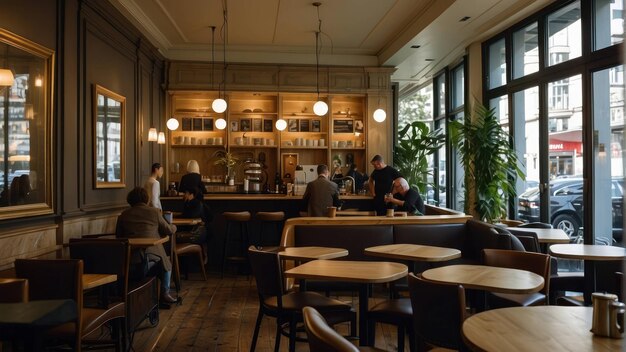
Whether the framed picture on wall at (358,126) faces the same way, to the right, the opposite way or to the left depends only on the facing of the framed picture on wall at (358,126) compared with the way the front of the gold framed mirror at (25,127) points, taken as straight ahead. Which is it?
to the right

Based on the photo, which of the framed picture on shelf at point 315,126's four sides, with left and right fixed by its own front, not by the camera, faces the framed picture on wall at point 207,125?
right

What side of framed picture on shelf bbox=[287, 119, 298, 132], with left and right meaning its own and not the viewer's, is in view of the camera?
front

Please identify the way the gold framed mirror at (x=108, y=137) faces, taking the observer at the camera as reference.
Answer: facing the viewer and to the right of the viewer

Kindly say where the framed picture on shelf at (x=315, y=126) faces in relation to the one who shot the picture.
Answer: facing the viewer

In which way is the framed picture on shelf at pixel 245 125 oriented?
toward the camera

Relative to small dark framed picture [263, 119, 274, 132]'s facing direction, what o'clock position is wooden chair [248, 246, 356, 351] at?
The wooden chair is roughly at 12 o'clock from the small dark framed picture.

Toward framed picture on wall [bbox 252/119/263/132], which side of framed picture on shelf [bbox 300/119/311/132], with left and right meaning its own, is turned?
right

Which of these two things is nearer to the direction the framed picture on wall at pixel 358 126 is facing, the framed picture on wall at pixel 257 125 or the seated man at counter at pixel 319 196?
the seated man at counter

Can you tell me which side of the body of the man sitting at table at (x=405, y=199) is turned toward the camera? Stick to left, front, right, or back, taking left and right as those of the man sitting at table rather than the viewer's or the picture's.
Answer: left

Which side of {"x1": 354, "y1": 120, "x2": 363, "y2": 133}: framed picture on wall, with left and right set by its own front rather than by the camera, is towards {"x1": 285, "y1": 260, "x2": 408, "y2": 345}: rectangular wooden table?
front

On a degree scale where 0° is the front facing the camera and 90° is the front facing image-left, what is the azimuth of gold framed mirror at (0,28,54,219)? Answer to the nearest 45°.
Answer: approximately 315°

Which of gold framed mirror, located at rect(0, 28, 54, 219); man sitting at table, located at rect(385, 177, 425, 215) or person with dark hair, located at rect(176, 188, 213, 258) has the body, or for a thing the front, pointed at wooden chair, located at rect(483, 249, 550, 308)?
the gold framed mirror

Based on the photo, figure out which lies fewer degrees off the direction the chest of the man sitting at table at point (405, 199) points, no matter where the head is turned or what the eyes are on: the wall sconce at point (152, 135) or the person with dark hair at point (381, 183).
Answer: the wall sconce

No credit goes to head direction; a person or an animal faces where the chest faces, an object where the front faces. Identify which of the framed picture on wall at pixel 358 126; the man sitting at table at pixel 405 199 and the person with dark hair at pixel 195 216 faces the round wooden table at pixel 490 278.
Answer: the framed picture on wall
